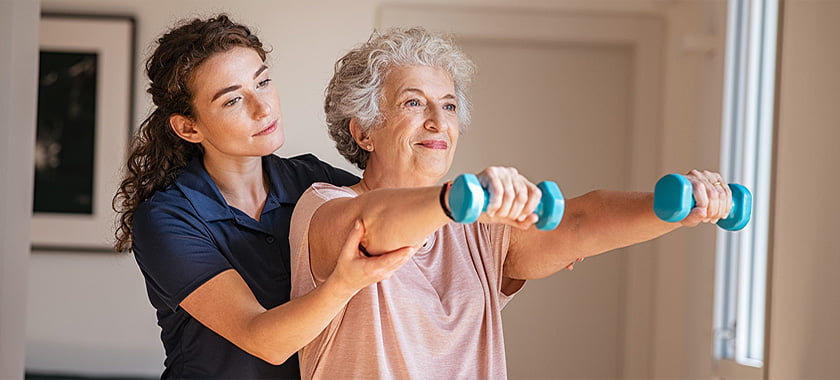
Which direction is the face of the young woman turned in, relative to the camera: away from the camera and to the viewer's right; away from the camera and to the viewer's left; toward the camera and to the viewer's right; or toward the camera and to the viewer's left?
toward the camera and to the viewer's right

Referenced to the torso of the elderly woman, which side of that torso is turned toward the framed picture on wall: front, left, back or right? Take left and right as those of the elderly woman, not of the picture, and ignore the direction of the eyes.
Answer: back

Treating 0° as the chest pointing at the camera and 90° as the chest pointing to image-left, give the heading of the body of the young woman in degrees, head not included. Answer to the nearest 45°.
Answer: approximately 315°

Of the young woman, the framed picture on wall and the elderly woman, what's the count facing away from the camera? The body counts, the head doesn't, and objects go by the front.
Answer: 0

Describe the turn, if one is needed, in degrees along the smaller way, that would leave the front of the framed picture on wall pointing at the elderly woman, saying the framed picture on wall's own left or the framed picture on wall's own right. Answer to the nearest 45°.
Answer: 0° — it already faces them

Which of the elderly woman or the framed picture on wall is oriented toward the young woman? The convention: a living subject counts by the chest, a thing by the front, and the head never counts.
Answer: the framed picture on wall

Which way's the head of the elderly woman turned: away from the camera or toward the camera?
toward the camera

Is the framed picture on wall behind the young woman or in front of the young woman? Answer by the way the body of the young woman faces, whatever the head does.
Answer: behind

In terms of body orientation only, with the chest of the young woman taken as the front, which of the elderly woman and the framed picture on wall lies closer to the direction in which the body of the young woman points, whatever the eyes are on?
the elderly woman

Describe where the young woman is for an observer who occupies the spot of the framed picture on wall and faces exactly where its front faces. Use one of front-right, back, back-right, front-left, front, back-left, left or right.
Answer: front

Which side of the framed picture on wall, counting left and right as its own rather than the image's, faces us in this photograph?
front

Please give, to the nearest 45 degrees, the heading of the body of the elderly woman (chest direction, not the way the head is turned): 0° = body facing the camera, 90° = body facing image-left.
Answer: approximately 315°

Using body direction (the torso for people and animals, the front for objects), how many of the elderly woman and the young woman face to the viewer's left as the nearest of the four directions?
0
